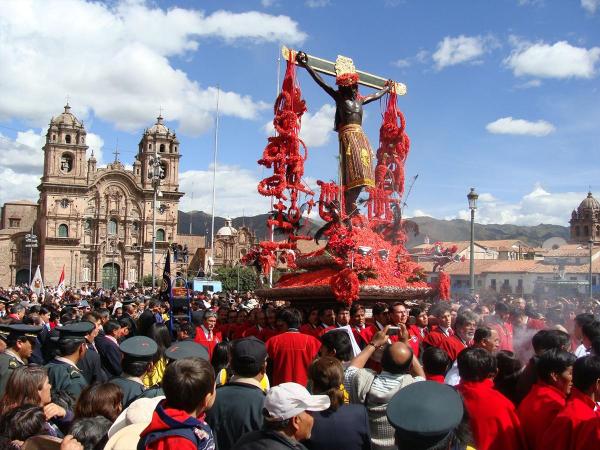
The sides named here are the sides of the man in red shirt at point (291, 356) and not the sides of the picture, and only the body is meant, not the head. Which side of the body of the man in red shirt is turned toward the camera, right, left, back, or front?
back

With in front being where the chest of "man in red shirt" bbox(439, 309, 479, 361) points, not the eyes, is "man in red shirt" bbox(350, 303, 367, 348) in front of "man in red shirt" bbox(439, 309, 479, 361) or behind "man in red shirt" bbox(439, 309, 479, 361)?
behind

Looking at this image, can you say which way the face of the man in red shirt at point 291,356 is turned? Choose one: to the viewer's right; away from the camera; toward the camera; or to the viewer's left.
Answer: away from the camera

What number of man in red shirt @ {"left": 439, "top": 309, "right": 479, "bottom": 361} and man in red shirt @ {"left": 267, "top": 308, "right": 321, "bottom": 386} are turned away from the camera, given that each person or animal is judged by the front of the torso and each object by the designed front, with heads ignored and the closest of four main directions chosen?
1

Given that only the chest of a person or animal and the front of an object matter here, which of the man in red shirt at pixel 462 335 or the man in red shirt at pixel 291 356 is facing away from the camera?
the man in red shirt at pixel 291 356

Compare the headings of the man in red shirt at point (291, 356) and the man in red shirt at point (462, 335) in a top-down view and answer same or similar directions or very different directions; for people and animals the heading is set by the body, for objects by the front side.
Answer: very different directions

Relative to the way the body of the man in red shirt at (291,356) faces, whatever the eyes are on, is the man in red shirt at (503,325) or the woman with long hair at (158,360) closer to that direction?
the man in red shirt

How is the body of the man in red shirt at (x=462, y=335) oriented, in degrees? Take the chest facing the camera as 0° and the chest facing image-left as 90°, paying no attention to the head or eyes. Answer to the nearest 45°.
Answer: approximately 315°

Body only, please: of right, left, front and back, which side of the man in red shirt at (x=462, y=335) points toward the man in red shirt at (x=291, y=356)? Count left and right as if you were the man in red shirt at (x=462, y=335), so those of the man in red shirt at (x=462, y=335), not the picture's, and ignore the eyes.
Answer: right
